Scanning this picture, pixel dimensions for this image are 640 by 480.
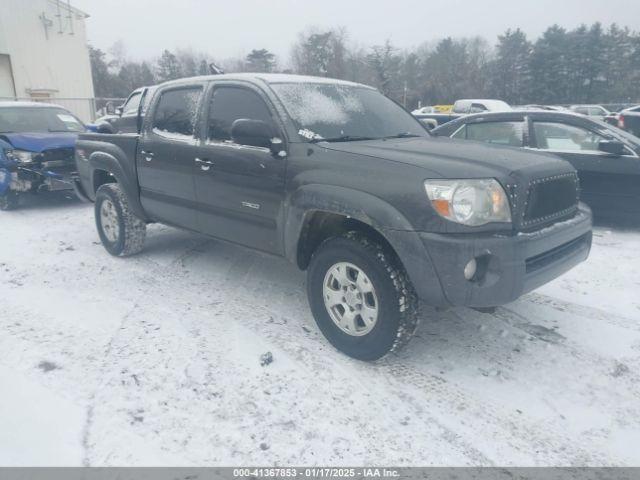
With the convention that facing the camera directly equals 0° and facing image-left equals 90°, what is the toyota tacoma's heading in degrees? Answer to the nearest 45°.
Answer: approximately 315°

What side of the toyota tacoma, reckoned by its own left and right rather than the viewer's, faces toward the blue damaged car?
back

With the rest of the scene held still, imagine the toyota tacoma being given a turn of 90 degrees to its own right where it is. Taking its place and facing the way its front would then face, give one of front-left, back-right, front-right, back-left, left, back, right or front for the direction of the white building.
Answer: right

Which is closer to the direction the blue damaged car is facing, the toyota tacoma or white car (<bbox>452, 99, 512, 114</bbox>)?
the toyota tacoma

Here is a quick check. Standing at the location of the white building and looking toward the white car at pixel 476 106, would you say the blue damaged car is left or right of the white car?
right

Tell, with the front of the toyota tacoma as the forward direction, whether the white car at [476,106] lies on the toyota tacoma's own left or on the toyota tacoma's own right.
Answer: on the toyota tacoma's own left
